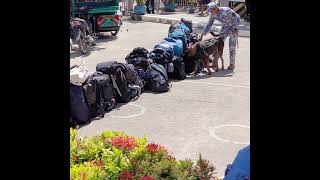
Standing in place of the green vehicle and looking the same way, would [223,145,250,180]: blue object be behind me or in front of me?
behind

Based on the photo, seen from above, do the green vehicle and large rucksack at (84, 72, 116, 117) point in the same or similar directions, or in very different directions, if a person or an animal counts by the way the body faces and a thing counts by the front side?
very different directions

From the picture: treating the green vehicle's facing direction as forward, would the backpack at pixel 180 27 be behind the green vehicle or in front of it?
behind

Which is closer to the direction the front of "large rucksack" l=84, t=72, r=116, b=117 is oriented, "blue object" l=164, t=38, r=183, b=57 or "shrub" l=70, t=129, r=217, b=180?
the shrub

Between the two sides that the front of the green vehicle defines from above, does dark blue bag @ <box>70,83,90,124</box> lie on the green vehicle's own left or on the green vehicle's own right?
on the green vehicle's own left

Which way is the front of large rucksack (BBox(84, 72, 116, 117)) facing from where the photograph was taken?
facing the viewer and to the right of the viewer

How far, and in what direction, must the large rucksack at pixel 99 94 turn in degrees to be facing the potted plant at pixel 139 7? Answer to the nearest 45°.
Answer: approximately 135° to its left

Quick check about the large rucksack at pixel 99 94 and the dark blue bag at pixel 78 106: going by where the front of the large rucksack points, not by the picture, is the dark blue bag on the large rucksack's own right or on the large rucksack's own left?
on the large rucksack's own right

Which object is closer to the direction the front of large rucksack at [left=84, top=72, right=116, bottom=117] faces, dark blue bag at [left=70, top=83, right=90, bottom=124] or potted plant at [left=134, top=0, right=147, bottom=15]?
the dark blue bag

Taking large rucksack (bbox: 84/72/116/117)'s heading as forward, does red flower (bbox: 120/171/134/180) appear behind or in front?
in front
